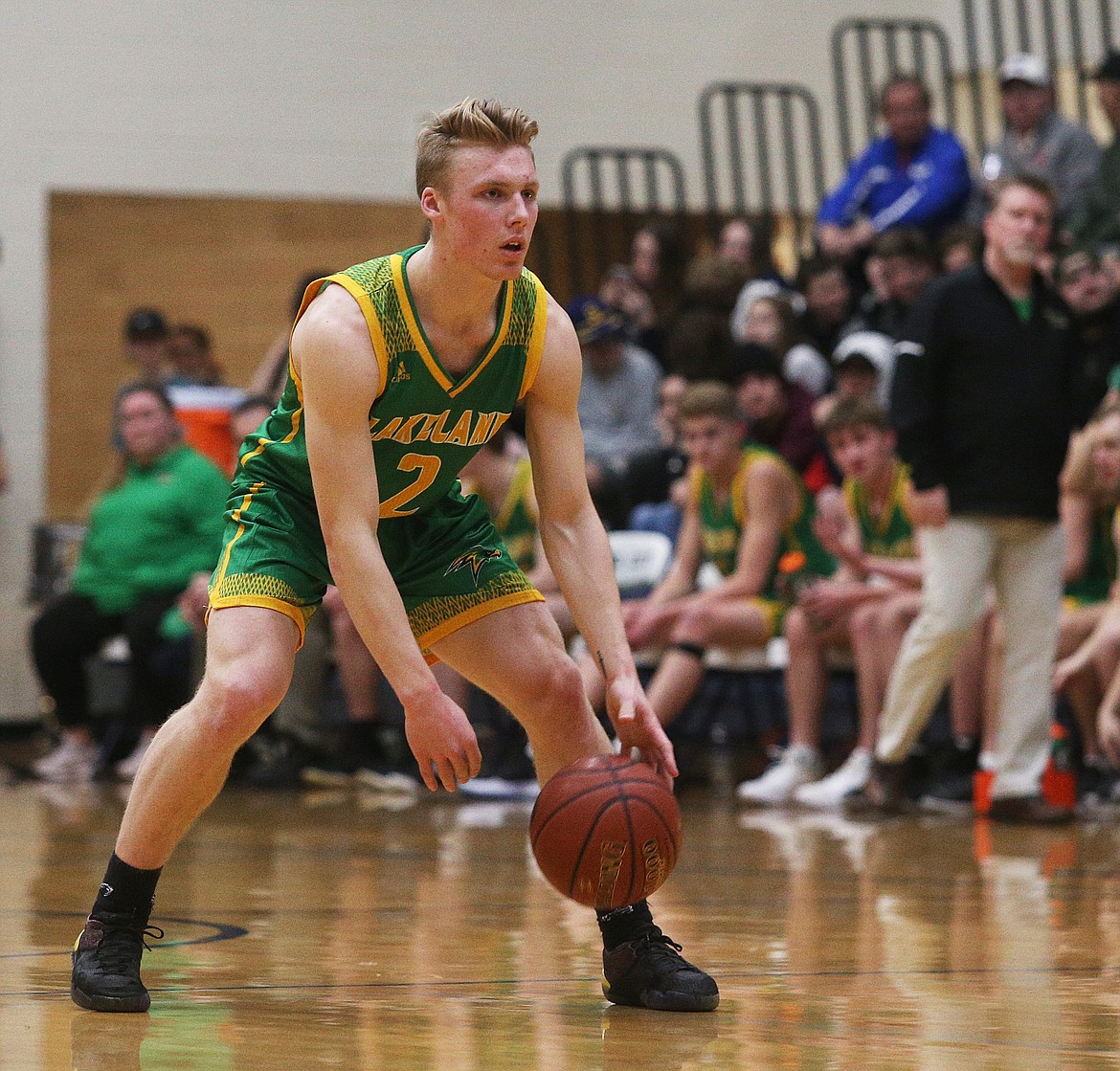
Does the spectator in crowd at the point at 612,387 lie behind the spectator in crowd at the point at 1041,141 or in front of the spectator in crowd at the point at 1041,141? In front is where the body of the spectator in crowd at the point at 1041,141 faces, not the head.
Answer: in front

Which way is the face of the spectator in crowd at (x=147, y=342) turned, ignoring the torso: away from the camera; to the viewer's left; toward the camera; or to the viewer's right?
toward the camera

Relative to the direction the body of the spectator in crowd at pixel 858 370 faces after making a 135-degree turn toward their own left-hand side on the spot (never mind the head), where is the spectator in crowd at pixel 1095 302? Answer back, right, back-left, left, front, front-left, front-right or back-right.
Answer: front

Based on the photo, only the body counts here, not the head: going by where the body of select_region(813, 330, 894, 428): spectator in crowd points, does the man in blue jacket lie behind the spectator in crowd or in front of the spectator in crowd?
behind

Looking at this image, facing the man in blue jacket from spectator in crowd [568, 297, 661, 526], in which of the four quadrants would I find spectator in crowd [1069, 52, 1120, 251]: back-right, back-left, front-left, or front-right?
front-right

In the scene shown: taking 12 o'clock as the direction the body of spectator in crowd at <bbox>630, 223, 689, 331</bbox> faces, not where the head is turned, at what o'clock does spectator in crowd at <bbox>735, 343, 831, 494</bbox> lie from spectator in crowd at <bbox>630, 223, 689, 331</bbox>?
spectator in crowd at <bbox>735, 343, 831, 494</bbox> is roughly at 10 o'clock from spectator in crowd at <bbox>630, 223, 689, 331</bbox>.

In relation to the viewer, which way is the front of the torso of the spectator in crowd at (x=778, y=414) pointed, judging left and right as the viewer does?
facing the viewer and to the left of the viewer

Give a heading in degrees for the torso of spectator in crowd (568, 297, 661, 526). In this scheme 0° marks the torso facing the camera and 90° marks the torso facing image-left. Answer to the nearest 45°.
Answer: approximately 45°

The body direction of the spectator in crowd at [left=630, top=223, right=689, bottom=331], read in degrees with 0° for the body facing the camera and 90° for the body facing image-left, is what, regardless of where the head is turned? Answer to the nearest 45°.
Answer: approximately 45°

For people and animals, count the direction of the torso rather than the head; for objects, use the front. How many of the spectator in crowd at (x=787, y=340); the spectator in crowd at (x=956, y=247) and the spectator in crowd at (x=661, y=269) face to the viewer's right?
0

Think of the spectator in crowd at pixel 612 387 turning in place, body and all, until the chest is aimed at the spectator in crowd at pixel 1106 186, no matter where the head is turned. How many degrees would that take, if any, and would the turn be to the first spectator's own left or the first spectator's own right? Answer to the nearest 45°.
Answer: approximately 135° to the first spectator's own left

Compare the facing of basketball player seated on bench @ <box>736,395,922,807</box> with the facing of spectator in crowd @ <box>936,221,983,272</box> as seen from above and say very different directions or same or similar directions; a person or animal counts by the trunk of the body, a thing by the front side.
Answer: same or similar directions

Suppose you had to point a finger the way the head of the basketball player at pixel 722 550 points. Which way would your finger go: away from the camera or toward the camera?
toward the camera

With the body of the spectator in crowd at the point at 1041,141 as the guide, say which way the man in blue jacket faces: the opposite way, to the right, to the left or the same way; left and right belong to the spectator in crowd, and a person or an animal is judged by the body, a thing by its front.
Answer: the same way

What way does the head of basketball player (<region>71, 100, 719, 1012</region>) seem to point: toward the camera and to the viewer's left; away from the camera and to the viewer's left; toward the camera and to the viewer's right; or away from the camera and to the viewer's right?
toward the camera and to the viewer's right
